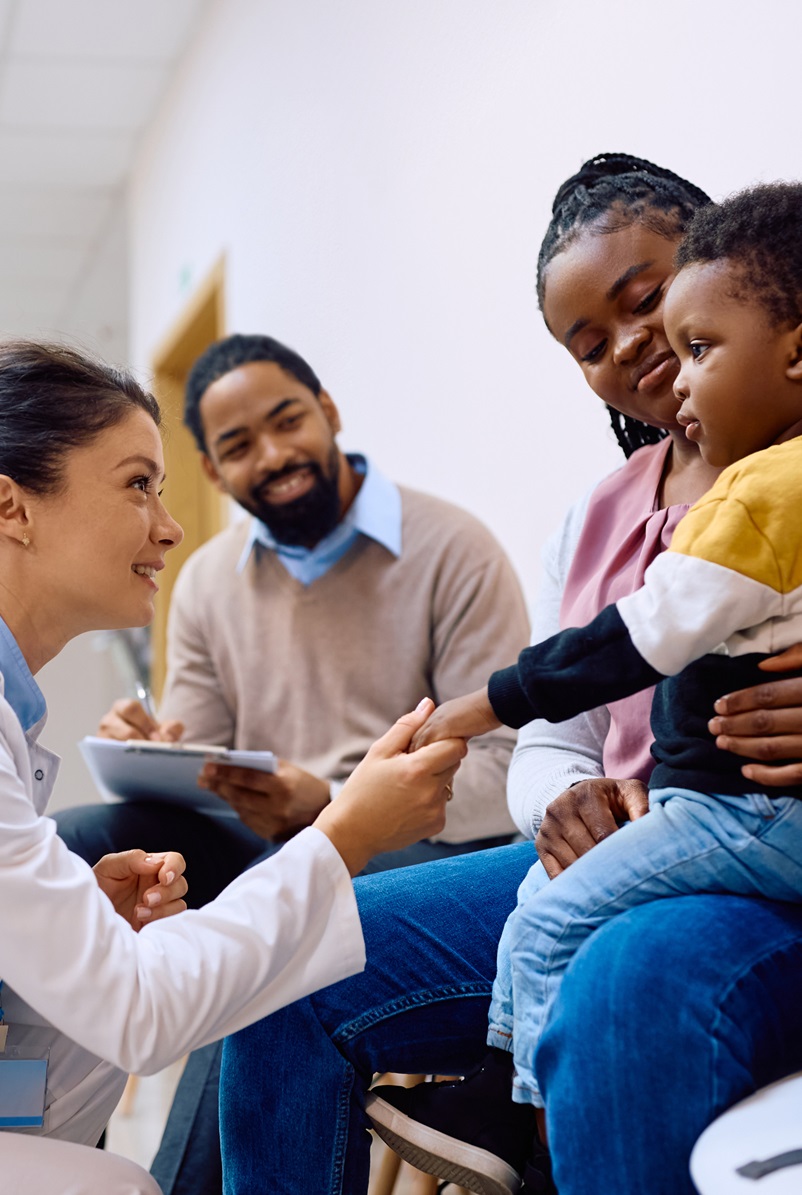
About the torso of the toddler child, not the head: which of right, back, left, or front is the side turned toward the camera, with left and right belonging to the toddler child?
left

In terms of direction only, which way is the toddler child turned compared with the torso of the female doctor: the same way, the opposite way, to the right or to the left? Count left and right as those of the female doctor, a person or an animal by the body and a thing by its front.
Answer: the opposite way

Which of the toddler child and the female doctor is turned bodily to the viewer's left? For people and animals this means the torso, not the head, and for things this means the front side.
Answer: the toddler child

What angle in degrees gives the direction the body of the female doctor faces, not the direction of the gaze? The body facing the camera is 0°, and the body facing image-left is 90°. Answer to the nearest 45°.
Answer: approximately 270°

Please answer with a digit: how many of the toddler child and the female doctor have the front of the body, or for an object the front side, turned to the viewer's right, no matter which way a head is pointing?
1
